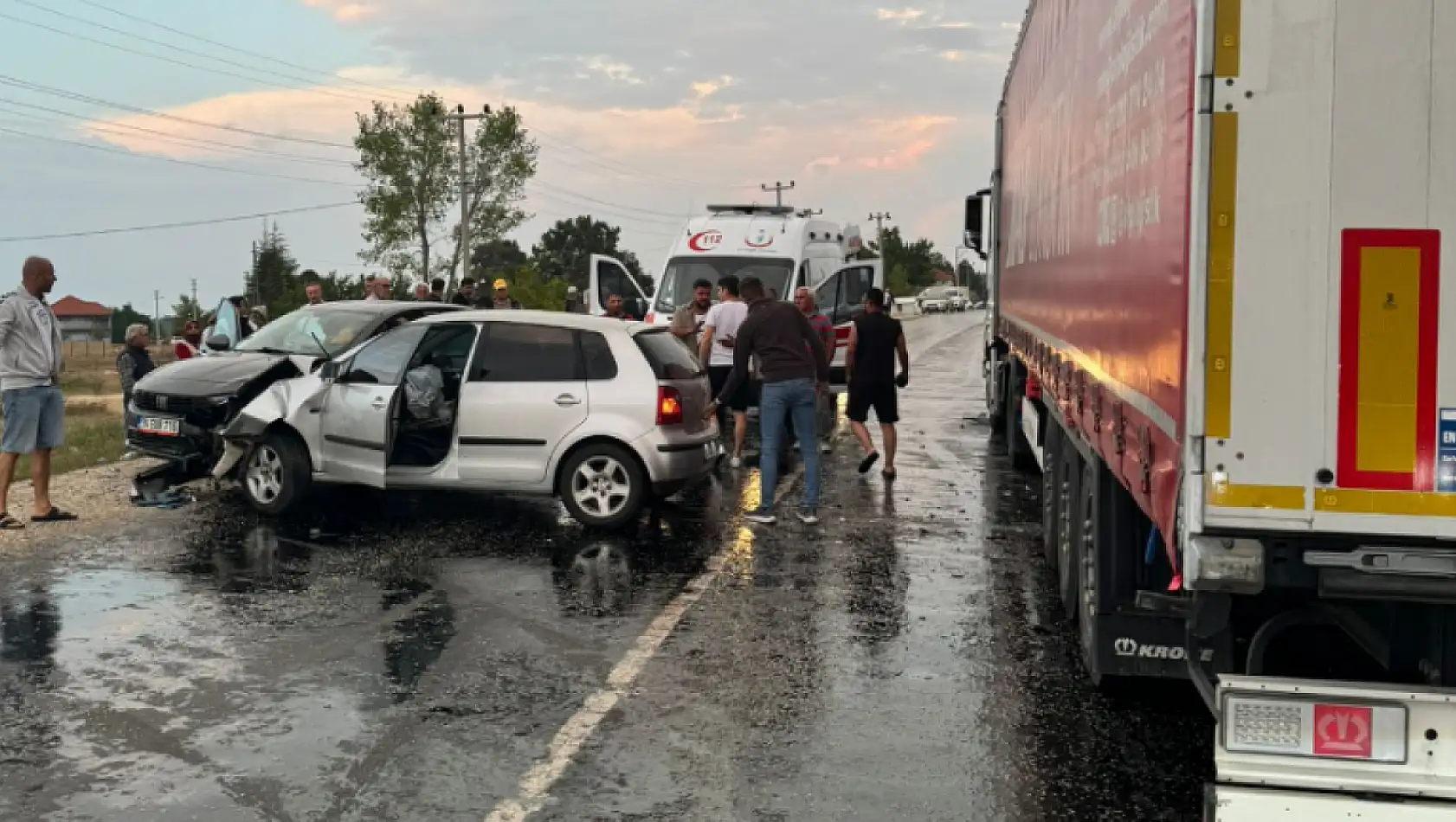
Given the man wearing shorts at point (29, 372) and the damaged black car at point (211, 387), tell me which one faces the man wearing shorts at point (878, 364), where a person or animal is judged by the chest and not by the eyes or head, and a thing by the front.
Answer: the man wearing shorts at point (29, 372)

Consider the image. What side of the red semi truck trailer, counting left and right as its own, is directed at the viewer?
back

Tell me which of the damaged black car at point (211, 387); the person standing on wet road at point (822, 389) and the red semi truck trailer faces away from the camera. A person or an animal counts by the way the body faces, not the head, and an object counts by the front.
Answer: the red semi truck trailer

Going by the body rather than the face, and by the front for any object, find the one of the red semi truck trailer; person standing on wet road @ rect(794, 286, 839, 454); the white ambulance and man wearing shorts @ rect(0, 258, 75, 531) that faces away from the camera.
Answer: the red semi truck trailer

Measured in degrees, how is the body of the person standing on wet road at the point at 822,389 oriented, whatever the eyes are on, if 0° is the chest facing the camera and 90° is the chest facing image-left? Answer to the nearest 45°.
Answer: approximately 45°

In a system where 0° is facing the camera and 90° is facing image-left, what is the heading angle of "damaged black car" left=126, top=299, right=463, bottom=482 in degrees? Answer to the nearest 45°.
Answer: approximately 45°

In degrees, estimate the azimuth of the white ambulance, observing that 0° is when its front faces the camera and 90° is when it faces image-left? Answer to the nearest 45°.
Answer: approximately 45°

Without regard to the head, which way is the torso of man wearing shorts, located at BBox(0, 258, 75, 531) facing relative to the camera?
to the viewer's right

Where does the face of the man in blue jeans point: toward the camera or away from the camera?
away from the camera
